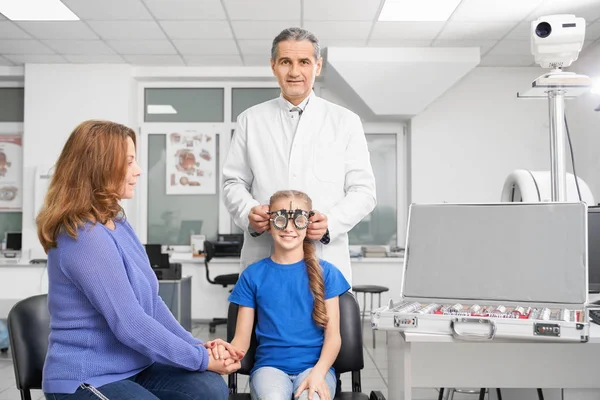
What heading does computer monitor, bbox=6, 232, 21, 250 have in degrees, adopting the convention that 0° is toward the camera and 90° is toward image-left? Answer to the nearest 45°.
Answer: approximately 0°

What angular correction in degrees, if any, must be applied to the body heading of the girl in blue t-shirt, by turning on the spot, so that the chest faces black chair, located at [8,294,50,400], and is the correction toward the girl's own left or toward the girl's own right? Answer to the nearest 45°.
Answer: approximately 90° to the girl's own right

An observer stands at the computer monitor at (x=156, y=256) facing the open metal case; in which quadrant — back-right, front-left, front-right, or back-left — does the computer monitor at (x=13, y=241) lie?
back-right

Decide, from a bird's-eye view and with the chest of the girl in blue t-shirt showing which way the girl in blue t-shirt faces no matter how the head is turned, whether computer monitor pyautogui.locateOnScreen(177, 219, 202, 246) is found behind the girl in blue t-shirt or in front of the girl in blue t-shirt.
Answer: behind
